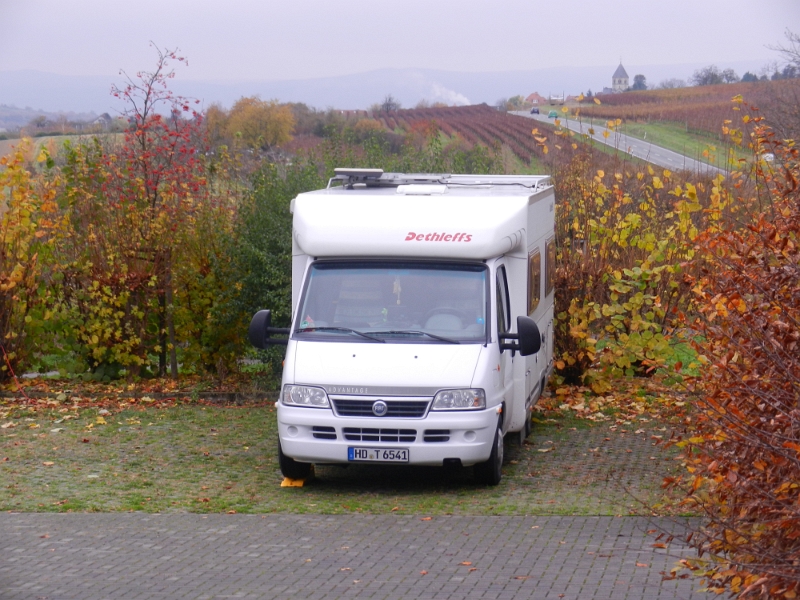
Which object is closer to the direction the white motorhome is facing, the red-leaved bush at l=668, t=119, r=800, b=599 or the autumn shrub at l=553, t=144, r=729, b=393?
the red-leaved bush

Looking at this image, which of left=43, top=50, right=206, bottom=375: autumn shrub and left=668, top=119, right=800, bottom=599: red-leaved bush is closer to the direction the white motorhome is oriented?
the red-leaved bush

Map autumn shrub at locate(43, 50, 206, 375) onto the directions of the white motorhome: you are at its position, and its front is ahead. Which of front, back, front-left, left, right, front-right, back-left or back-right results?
back-right

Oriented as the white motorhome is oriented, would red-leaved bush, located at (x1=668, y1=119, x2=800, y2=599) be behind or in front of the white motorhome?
in front

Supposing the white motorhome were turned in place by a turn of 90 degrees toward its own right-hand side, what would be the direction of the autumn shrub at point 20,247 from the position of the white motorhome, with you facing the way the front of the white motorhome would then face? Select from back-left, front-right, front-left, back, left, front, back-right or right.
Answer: front-right

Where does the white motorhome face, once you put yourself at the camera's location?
facing the viewer

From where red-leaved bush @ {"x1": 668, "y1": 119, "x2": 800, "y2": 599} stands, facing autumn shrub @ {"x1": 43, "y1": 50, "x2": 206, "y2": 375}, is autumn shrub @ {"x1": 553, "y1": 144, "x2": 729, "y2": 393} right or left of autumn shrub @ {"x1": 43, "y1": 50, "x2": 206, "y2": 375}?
right

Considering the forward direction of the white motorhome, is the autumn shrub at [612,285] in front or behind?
behind

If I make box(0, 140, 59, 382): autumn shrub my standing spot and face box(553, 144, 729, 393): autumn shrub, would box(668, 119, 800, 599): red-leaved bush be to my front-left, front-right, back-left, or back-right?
front-right
